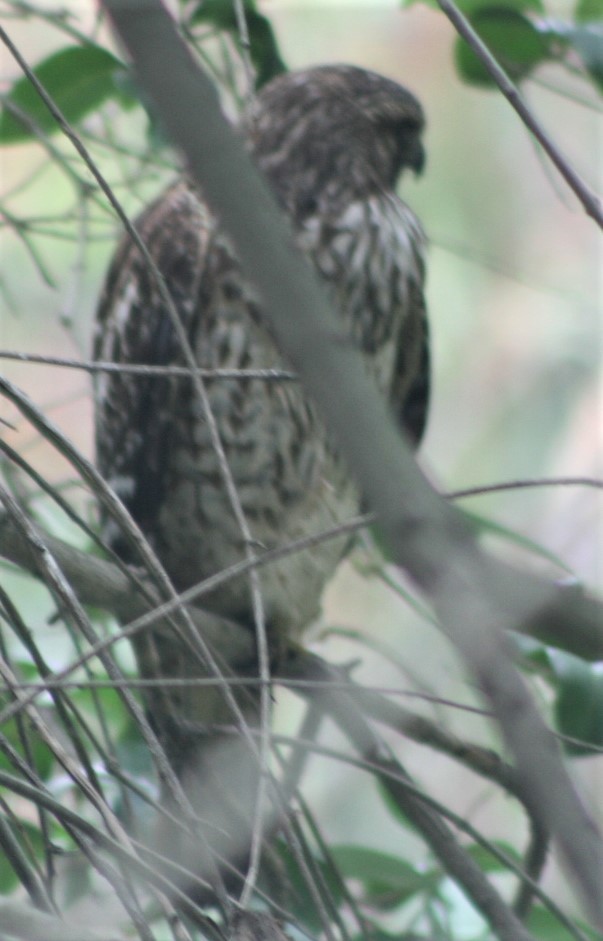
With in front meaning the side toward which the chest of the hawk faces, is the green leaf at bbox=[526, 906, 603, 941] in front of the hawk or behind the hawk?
in front

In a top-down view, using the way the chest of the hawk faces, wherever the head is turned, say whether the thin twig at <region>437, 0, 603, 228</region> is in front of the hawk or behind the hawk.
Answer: in front

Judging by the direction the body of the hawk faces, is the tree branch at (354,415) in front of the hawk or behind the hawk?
in front
